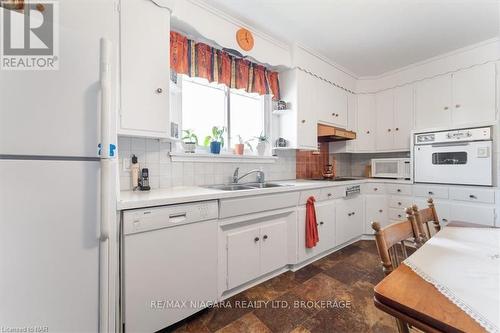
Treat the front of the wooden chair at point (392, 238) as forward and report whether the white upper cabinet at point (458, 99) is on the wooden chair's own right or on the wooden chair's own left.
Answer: on the wooden chair's own left

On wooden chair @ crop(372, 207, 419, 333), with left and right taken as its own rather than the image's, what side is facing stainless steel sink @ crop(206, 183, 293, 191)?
back

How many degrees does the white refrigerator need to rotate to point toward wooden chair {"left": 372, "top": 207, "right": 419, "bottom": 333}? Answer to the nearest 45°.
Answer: approximately 45° to its left

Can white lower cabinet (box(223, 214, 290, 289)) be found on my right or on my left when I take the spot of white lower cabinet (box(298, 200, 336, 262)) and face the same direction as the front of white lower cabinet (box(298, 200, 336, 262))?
on my right

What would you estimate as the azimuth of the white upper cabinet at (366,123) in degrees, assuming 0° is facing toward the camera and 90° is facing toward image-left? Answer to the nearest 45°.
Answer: approximately 0°

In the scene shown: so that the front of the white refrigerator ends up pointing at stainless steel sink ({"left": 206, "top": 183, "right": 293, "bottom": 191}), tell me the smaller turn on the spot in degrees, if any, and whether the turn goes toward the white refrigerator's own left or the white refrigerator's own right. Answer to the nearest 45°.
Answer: approximately 90° to the white refrigerator's own left

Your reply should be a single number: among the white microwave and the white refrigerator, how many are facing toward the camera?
2

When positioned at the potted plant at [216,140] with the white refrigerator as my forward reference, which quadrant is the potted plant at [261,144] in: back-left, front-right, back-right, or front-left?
back-left

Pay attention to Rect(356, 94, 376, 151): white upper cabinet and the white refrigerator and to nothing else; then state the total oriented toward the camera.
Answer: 2
